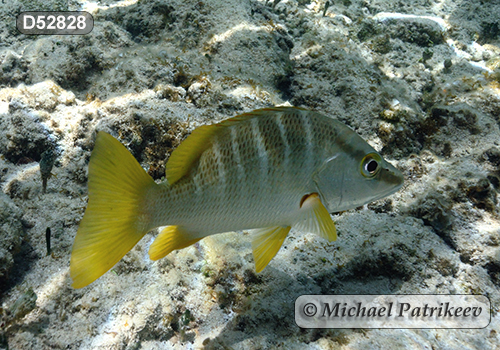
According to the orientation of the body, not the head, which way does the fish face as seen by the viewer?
to the viewer's right
